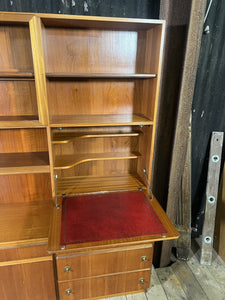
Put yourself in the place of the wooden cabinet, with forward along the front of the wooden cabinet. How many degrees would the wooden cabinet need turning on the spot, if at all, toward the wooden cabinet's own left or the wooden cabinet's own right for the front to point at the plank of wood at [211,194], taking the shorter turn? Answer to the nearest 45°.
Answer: approximately 90° to the wooden cabinet's own left

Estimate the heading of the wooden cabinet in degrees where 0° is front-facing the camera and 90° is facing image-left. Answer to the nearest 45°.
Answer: approximately 0°

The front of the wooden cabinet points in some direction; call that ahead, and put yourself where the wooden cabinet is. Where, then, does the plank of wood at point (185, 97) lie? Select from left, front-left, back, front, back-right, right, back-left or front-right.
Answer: left
